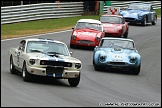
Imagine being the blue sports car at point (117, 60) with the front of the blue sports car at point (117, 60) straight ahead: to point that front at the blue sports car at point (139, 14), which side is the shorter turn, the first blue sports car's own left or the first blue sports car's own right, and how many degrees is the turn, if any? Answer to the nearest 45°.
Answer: approximately 180°

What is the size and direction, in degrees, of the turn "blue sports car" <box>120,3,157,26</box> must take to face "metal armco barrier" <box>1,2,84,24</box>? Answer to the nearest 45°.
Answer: approximately 45° to its right

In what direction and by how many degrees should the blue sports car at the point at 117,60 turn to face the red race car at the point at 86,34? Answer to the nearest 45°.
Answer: approximately 180°

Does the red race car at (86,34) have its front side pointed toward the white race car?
yes

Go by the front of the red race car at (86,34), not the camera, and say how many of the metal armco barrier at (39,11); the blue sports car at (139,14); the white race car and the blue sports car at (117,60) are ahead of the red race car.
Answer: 2

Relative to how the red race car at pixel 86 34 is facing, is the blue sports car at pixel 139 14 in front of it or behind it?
behind

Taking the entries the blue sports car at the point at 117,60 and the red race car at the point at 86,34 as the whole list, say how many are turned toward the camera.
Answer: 2

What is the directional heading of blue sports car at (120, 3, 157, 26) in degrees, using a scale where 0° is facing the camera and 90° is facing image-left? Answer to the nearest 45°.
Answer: approximately 45°
